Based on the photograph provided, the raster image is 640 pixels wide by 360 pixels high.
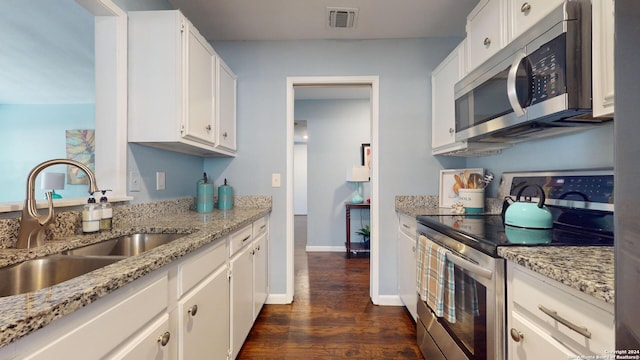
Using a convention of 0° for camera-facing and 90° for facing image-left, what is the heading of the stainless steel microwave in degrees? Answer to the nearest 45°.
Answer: approximately 45°

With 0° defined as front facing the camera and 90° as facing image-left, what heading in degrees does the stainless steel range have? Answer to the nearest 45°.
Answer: approximately 45°

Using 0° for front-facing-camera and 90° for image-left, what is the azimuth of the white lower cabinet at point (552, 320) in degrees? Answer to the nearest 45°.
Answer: approximately 45°

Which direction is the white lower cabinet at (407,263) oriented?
to the viewer's left

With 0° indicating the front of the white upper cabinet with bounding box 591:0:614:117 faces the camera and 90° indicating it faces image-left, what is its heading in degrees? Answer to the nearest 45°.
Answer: approximately 45°

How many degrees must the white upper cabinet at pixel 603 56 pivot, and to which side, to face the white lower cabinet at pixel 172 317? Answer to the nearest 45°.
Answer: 0° — it already faces it

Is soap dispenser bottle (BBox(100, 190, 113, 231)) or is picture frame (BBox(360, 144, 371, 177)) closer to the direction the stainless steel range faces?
the soap dispenser bottle
